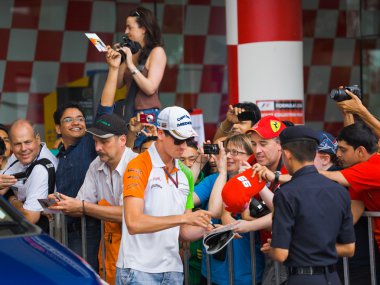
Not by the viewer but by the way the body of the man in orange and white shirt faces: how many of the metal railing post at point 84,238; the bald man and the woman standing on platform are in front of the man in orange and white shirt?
0

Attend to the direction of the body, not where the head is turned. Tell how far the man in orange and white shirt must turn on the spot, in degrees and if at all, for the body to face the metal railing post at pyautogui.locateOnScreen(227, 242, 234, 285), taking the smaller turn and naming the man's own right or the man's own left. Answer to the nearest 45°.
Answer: approximately 90° to the man's own left

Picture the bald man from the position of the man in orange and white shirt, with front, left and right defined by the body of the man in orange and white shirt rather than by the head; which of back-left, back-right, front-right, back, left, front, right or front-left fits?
back

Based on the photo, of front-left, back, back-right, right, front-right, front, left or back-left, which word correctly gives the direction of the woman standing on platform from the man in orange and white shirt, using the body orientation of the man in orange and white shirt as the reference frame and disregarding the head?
back-left

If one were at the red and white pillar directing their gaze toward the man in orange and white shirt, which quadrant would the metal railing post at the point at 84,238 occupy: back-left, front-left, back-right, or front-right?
front-right

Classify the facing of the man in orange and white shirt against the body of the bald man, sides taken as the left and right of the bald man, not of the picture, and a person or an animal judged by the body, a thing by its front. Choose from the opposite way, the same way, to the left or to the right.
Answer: to the left

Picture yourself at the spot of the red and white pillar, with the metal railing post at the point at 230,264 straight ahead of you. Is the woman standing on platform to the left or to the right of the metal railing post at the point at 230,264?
right

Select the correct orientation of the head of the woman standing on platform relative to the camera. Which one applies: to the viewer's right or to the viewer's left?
to the viewer's left

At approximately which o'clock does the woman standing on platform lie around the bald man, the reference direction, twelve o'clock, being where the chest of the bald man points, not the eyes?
The woman standing on platform is roughly at 7 o'clock from the bald man.

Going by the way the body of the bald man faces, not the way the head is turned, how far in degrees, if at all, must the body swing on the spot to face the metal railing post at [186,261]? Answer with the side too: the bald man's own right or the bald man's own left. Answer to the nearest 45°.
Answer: approximately 90° to the bald man's own left
